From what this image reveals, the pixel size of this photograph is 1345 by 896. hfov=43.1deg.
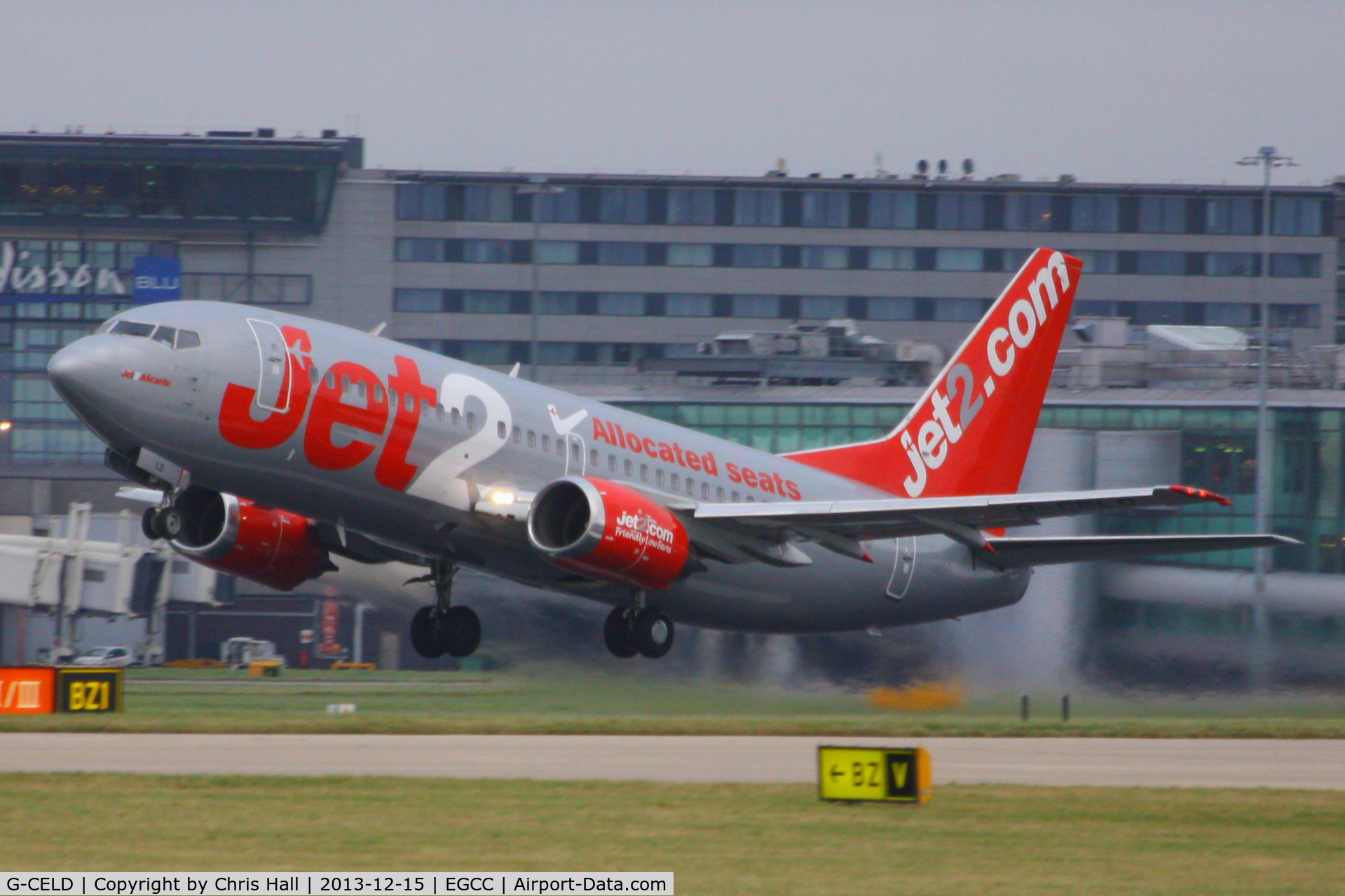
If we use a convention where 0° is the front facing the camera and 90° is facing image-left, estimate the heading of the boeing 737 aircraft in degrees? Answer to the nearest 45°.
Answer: approximately 45°
